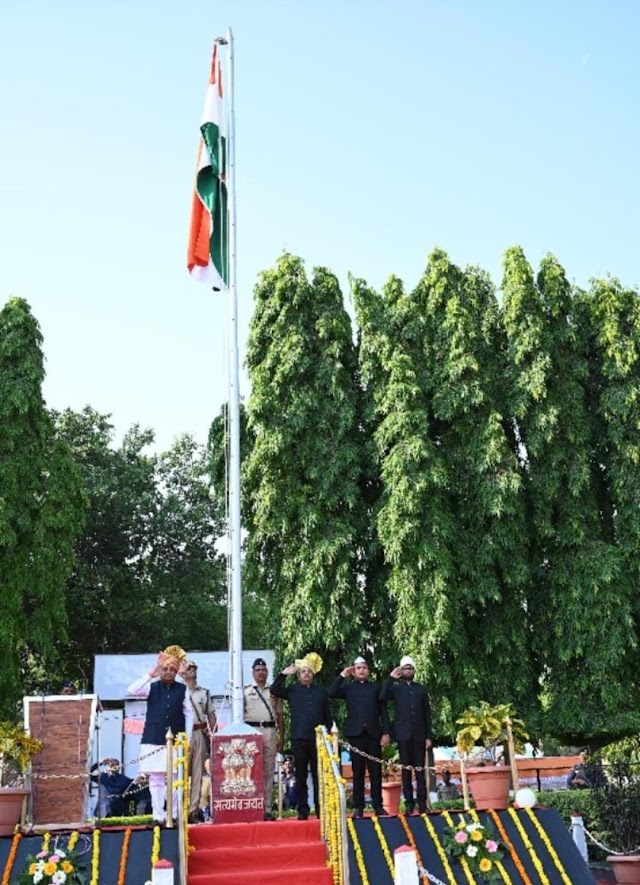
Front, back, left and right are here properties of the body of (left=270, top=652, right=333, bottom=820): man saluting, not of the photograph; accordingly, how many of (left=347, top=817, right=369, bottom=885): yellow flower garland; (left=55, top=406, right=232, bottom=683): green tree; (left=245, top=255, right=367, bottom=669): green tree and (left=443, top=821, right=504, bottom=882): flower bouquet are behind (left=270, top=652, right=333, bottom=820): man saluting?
2

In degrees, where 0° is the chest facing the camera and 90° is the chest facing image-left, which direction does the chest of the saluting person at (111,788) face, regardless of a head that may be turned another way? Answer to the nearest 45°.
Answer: approximately 0°

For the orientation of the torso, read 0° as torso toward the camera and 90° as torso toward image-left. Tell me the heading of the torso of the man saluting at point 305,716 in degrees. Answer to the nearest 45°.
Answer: approximately 0°
